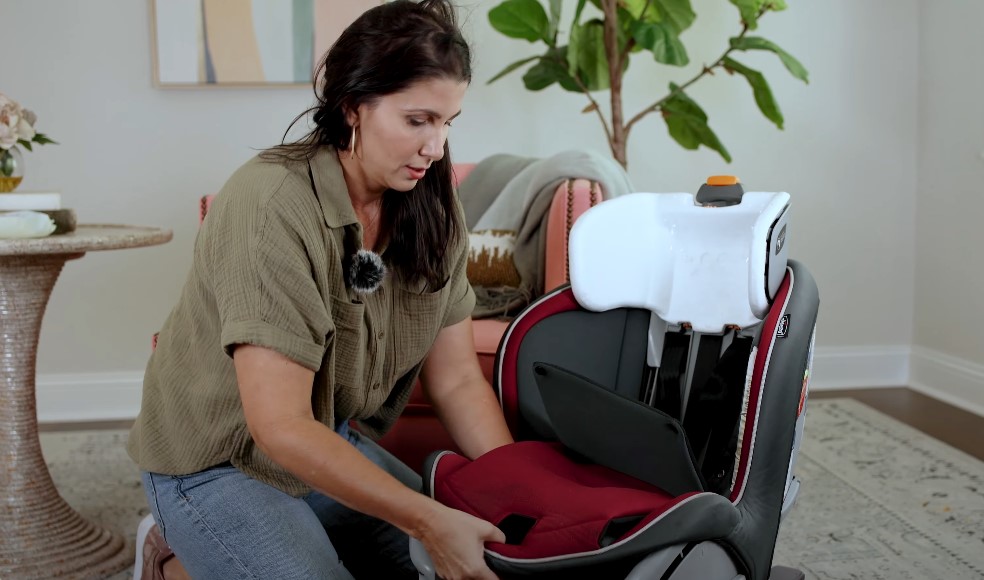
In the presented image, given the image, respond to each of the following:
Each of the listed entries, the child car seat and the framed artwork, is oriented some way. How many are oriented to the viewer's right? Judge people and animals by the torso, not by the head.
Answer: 0

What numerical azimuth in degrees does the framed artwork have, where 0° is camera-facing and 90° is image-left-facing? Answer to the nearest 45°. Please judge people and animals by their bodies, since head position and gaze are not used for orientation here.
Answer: approximately 0°

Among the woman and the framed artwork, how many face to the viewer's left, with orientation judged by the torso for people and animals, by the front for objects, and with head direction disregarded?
0

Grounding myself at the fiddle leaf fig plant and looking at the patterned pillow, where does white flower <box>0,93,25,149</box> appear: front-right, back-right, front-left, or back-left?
front-right

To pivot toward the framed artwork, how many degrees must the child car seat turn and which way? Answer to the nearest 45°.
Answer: approximately 90° to its right

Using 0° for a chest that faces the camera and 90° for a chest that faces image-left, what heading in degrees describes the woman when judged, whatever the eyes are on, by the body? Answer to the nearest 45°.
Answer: approximately 315°

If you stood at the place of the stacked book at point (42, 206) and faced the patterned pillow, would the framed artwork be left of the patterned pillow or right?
left

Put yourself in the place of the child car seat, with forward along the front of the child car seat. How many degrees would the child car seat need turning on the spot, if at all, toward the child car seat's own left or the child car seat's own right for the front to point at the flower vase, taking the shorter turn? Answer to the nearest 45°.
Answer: approximately 90° to the child car seat's own right

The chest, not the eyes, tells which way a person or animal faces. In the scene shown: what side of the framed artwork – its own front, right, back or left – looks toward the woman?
front

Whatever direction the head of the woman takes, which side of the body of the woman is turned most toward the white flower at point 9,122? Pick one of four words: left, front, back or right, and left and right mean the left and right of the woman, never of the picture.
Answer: back

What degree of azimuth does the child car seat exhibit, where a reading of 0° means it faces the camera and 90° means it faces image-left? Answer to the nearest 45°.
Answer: approximately 45°
